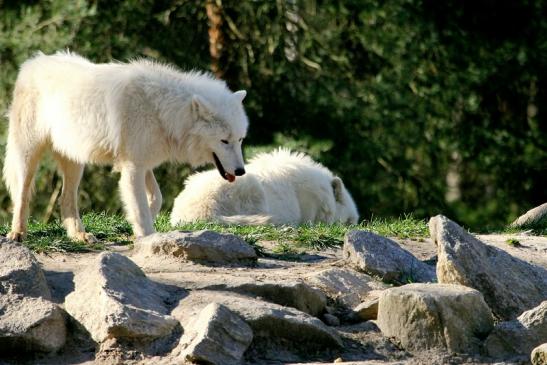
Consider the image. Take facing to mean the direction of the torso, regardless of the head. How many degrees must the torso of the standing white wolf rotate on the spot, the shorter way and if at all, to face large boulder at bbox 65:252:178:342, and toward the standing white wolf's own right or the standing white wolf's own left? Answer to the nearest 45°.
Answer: approximately 90° to the standing white wolf's own right

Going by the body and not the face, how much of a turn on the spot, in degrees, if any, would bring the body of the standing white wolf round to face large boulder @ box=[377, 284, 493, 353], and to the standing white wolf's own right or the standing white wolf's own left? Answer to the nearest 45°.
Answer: approximately 45° to the standing white wolf's own right

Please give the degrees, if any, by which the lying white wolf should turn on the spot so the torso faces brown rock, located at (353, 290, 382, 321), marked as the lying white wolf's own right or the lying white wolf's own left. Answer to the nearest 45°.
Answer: approximately 90° to the lying white wolf's own right

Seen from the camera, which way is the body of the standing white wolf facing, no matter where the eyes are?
to the viewer's right

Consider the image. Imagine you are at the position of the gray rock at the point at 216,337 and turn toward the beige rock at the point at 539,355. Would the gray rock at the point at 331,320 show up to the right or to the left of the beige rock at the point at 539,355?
left

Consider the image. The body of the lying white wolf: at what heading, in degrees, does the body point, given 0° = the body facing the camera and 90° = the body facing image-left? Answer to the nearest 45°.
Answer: approximately 270°

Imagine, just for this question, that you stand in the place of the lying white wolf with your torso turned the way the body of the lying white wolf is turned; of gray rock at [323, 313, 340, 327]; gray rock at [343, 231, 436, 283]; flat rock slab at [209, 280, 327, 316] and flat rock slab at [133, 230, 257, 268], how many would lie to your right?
4

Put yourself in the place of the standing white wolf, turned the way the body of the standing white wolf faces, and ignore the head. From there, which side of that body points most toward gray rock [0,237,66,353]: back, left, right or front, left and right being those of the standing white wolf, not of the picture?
right

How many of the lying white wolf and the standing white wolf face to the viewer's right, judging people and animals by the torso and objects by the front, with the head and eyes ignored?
2

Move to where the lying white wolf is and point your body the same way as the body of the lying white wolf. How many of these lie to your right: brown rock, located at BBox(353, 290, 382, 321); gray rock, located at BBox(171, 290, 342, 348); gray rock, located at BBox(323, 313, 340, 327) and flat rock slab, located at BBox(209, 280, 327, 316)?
4
